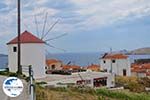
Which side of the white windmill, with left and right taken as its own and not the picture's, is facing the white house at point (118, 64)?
front

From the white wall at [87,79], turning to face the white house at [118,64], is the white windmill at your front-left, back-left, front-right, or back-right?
back-left

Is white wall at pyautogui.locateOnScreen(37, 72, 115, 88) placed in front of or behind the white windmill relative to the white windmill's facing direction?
in front

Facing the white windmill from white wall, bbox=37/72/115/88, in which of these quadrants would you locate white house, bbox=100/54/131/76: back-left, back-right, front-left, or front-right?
back-right

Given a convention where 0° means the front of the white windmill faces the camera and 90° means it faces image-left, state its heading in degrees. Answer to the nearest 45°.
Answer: approximately 225°
